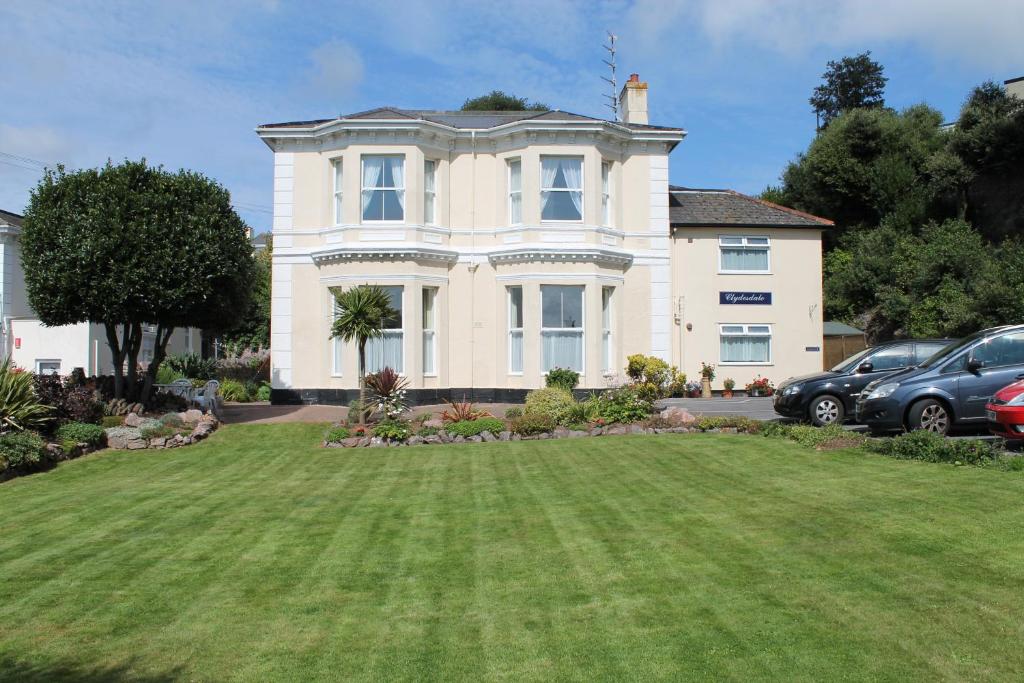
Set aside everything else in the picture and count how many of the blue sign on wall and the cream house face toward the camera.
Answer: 2

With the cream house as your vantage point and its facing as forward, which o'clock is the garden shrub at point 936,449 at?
The garden shrub is roughly at 11 o'clock from the cream house.

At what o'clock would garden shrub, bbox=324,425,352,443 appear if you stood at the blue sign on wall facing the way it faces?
The garden shrub is roughly at 1 o'clock from the blue sign on wall.

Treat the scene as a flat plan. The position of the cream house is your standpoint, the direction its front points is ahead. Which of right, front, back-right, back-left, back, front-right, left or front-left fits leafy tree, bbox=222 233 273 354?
back-right

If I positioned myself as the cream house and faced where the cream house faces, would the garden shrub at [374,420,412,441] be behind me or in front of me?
in front

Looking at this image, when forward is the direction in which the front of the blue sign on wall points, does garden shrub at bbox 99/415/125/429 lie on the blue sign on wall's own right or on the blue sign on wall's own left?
on the blue sign on wall's own right

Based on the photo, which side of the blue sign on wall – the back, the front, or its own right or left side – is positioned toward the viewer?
front

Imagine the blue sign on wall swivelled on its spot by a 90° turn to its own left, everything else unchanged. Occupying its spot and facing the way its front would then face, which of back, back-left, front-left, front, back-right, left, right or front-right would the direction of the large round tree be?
back-right

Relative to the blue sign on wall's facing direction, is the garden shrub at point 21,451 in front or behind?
in front

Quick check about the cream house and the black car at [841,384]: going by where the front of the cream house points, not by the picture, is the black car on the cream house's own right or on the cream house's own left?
on the cream house's own left

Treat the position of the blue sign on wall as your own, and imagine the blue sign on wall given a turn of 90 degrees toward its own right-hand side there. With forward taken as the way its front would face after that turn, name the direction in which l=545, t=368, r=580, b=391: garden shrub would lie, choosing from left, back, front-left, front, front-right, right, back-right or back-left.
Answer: front-left

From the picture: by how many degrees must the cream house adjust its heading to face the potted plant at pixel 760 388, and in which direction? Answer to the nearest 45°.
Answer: approximately 90° to its left
